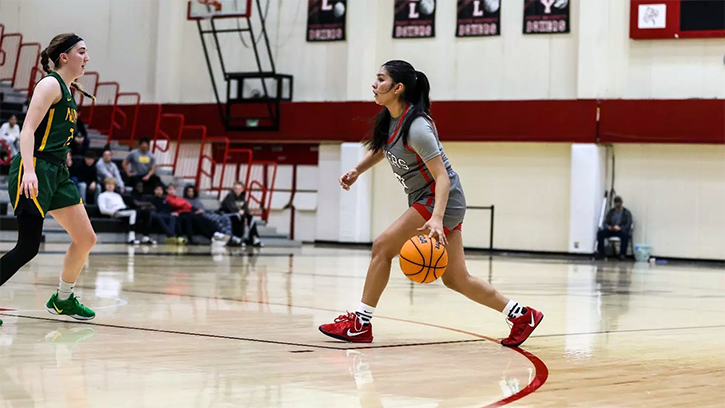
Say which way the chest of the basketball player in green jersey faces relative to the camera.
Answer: to the viewer's right

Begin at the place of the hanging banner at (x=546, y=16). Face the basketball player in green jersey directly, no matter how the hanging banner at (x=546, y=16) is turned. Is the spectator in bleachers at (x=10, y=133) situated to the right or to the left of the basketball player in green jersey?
right

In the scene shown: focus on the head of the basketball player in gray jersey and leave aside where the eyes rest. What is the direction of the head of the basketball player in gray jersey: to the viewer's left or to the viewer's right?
to the viewer's left

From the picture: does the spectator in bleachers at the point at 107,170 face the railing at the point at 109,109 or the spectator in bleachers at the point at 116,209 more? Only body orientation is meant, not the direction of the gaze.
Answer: the spectator in bleachers

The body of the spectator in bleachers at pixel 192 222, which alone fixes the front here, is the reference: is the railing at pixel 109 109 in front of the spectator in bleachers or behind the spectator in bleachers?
behind

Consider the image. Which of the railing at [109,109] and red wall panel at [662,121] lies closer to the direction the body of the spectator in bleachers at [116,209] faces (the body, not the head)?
the red wall panel

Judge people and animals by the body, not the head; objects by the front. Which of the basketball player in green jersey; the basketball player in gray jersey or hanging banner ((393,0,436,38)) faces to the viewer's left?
the basketball player in gray jersey

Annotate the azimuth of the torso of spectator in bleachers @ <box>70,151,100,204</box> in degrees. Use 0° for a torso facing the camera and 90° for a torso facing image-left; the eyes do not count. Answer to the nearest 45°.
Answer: approximately 315°

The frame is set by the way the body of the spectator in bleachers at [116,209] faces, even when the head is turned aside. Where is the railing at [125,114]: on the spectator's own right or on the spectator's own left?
on the spectator's own left

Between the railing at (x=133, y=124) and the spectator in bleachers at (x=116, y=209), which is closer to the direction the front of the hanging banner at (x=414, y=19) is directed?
the spectator in bleachers
